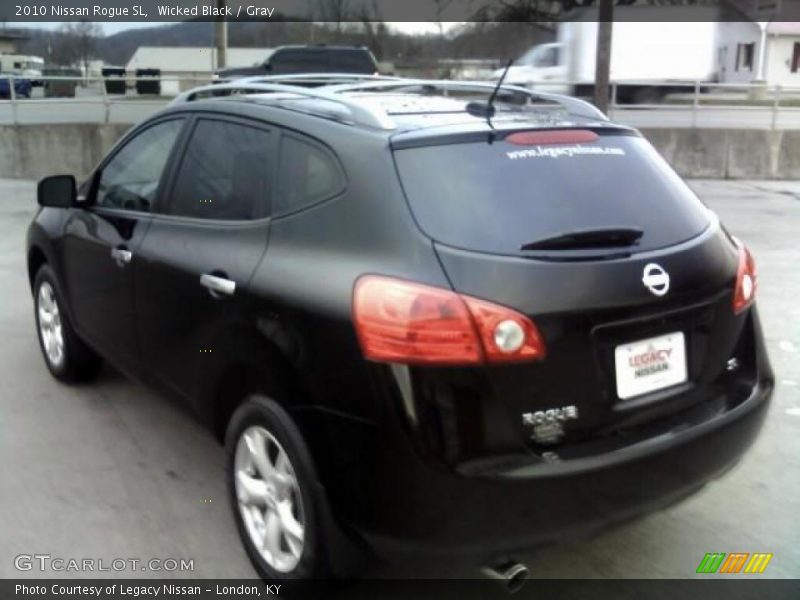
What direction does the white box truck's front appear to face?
to the viewer's left

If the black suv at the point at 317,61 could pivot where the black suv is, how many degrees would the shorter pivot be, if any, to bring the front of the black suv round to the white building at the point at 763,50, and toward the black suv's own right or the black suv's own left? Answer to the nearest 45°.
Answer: approximately 135° to the black suv's own right

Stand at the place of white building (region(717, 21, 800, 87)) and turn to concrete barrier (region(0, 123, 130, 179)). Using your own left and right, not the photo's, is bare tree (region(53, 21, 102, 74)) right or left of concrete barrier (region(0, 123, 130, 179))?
right

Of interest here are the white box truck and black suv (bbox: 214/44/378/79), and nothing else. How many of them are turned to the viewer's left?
2

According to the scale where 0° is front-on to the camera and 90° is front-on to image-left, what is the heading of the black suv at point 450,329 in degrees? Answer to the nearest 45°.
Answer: approximately 135°

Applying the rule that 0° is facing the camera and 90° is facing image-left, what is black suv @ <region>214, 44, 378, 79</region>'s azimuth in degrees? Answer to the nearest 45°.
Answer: approximately 90°

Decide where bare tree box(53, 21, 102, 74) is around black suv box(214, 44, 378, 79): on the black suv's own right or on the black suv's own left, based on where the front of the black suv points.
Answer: on the black suv's own right

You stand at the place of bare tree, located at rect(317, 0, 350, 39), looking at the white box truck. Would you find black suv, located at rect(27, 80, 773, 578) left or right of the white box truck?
right

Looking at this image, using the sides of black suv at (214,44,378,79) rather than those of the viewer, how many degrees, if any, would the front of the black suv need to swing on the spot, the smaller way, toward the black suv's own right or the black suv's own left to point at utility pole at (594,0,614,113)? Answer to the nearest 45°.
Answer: approximately 135° to the black suv's own left

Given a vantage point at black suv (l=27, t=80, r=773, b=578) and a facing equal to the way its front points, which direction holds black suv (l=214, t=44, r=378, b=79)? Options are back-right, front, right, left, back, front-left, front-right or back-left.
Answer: front-right

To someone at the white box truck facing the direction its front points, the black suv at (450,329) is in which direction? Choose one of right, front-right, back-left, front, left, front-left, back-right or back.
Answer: left
